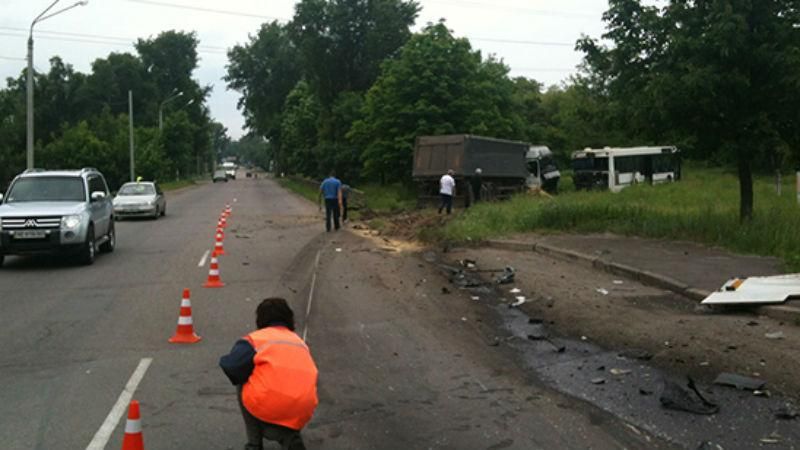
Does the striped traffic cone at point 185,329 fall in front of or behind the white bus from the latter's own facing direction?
in front

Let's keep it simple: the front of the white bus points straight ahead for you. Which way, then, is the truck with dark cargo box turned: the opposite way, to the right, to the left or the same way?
the opposite way

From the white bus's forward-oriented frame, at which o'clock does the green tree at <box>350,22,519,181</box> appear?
The green tree is roughly at 12 o'clock from the white bus.

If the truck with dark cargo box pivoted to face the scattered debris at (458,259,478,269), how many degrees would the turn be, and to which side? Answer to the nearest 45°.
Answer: approximately 135° to its right

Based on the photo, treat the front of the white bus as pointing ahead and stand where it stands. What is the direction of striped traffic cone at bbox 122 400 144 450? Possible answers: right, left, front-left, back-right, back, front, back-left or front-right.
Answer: front-left

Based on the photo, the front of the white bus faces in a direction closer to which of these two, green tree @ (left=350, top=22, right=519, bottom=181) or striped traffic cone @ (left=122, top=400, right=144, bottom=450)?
the green tree

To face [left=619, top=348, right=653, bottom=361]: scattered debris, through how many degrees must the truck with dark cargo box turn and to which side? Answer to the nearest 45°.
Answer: approximately 135° to its right

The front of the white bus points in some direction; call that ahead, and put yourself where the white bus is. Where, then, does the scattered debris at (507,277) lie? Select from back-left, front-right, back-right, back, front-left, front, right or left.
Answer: front-left

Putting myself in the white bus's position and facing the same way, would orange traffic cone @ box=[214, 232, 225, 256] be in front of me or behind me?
in front

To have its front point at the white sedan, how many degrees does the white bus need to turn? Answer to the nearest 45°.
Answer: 0° — it already faces it

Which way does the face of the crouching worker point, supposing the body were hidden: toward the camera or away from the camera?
away from the camera

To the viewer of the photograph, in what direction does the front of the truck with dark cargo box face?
facing away from the viewer and to the right of the viewer

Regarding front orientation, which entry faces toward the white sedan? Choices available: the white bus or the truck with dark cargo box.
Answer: the white bus
